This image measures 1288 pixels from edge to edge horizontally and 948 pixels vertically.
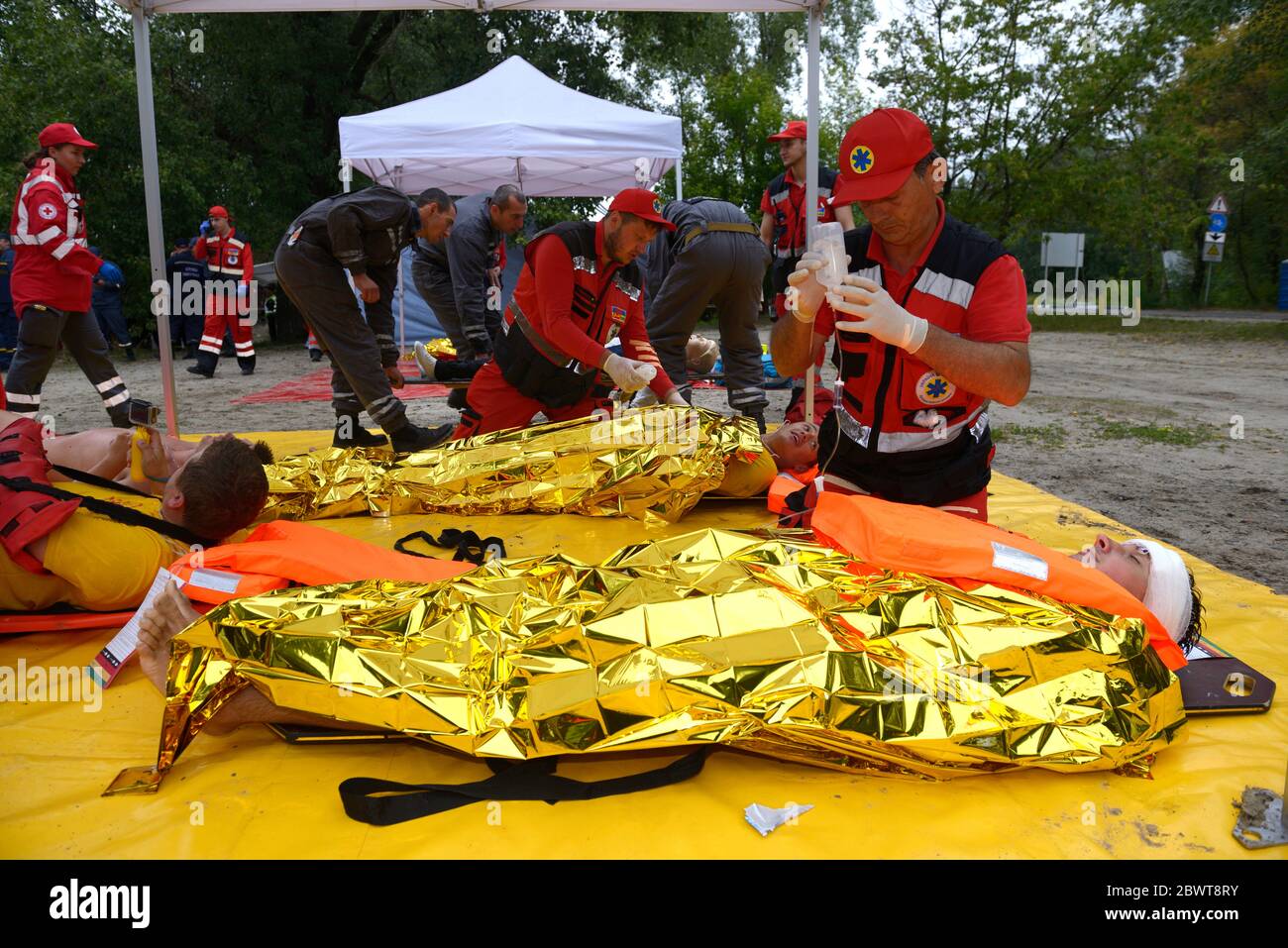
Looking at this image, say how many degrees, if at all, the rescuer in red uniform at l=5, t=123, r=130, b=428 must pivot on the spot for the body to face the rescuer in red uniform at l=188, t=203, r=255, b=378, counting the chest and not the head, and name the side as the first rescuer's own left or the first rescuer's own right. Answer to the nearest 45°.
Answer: approximately 90° to the first rescuer's own left

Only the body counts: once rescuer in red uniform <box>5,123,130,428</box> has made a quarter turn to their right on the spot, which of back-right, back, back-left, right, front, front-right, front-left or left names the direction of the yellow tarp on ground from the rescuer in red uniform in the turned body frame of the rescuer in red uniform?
front

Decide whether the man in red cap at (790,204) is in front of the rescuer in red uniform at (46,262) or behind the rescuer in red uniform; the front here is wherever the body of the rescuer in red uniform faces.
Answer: in front

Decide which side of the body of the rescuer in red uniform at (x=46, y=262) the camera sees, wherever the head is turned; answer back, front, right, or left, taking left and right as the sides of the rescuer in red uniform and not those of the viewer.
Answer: right

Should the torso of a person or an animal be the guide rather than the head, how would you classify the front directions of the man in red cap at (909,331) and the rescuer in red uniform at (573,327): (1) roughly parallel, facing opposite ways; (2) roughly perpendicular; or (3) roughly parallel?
roughly perpendicular

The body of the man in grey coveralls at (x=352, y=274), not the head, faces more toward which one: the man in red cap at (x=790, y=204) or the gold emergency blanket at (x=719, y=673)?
the man in red cap

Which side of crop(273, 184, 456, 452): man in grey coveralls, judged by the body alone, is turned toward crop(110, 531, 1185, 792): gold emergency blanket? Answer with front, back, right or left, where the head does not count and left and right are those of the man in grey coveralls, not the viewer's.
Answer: right

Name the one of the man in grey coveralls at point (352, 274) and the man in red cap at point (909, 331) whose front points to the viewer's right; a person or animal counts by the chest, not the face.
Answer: the man in grey coveralls

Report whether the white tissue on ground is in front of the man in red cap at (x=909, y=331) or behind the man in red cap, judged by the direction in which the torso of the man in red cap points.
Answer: in front

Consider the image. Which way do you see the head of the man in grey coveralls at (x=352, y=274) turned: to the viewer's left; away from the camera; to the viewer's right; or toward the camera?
to the viewer's right

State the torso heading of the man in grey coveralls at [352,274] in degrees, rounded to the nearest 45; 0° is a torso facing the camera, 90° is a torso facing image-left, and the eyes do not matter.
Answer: approximately 270°
